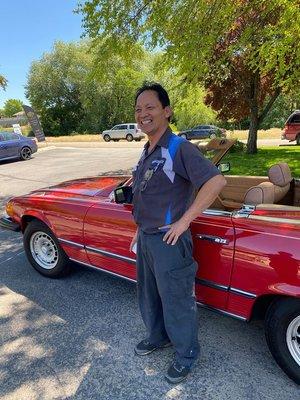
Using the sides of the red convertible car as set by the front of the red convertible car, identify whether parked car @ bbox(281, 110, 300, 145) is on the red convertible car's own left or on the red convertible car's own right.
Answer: on the red convertible car's own right

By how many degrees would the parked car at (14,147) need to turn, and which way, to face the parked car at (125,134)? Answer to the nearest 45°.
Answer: approximately 135° to its right

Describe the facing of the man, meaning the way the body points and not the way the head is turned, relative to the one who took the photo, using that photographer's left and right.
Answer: facing the viewer and to the left of the viewer

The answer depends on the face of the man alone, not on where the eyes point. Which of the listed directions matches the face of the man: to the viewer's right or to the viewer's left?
to the viewer's left

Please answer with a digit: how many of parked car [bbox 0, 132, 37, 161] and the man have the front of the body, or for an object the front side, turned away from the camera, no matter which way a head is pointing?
0

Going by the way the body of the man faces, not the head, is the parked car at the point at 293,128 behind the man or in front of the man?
behind

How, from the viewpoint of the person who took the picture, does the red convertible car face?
facing away from the viewer and to the left of the viewer

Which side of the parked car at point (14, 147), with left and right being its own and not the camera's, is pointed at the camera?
left

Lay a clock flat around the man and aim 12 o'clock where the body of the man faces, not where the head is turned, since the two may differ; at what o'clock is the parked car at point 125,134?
The parked car is roughly at 4 o'clock from the man.

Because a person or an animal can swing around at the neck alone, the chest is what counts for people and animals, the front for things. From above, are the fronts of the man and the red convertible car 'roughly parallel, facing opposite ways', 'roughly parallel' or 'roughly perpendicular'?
roughly perpendicular

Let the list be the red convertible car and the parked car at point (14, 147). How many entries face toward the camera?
0
